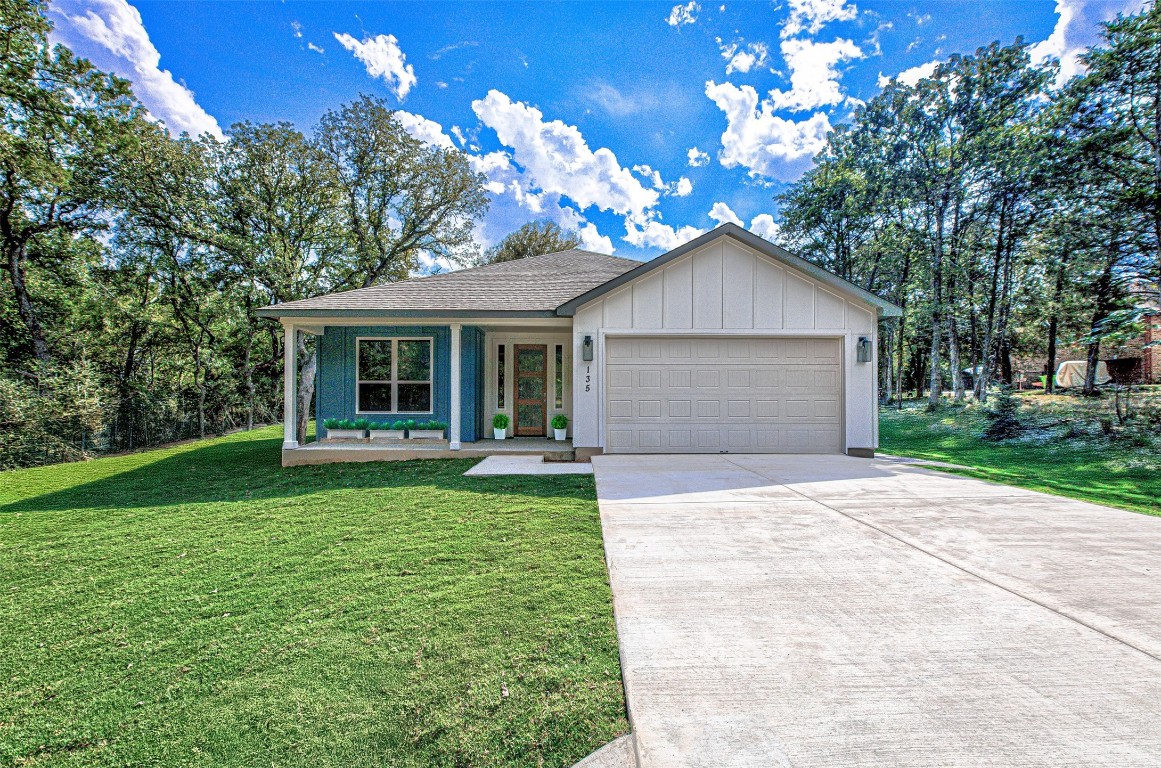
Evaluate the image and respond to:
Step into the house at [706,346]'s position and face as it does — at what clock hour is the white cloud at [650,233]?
The white cloud is roughly at 6 o'clock from the house.

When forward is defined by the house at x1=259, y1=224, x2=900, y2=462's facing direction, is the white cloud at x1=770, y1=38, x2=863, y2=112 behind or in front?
behind

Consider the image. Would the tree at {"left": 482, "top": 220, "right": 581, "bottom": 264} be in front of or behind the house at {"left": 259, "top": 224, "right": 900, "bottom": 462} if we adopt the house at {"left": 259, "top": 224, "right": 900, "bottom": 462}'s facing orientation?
behind

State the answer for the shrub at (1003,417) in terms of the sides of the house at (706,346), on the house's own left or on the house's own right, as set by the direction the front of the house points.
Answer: on the house's own left

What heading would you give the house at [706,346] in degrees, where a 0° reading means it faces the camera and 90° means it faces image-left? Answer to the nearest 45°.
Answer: approximately 0°

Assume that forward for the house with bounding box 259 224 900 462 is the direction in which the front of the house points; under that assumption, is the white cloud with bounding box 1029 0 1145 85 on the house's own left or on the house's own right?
on the house's own left

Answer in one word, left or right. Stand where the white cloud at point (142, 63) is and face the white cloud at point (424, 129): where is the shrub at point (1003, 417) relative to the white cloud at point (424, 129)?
right
